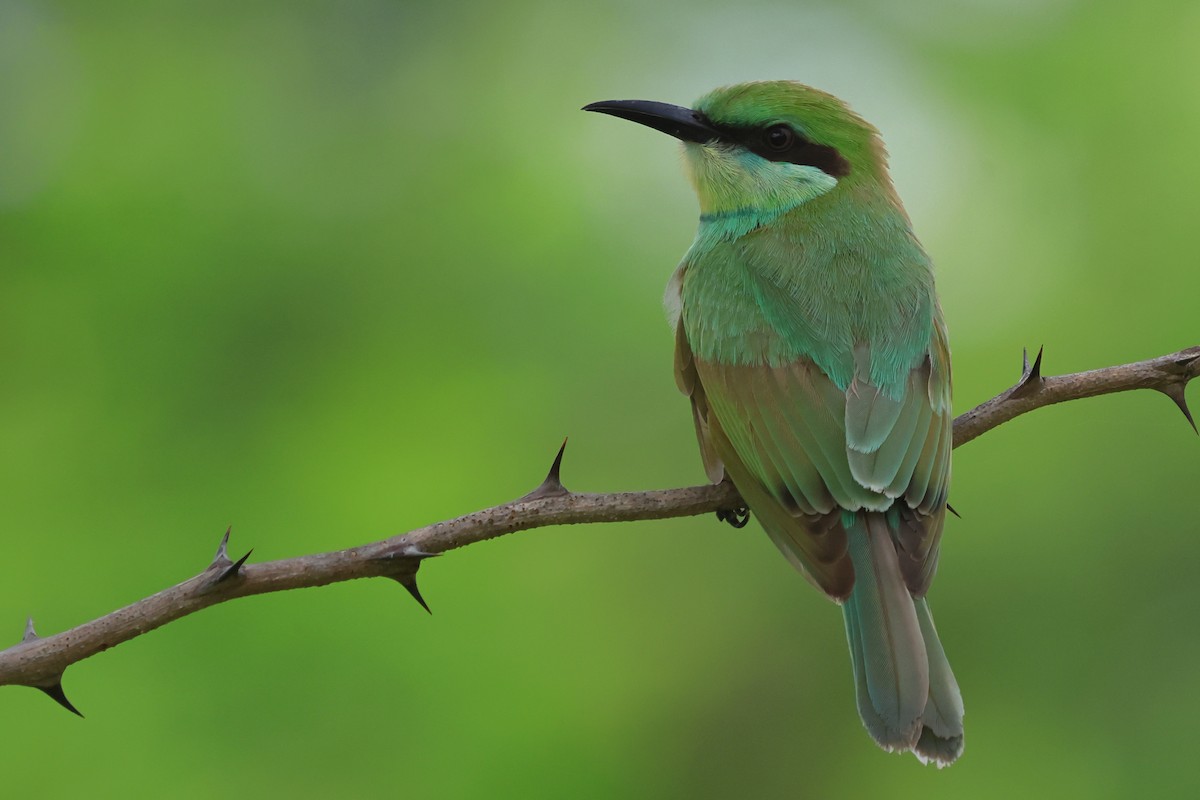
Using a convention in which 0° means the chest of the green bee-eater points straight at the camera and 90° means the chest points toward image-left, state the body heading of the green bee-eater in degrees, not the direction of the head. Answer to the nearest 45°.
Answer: approximately 135°
